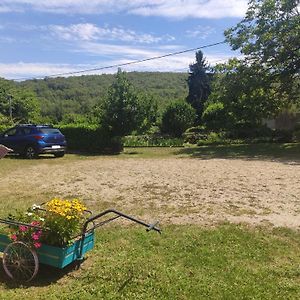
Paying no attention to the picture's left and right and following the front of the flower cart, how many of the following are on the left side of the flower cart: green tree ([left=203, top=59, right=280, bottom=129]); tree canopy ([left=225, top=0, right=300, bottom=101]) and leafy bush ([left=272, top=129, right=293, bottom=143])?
3

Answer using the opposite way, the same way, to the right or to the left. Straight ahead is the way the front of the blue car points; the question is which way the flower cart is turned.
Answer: the opposite way

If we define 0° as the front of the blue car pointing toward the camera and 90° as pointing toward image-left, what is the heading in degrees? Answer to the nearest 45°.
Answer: approximately 135°

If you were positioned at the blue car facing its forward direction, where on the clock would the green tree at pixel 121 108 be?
The green tree is roughly at 4 o'clock from the blue car.

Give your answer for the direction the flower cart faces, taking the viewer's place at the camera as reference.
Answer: facing the viewer and to the right of the viewer

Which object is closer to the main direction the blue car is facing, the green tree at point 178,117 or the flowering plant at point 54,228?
the green tree

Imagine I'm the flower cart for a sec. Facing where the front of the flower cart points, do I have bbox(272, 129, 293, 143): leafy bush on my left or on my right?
on my left

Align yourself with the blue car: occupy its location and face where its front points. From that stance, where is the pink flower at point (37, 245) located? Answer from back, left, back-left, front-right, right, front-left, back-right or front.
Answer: back-left

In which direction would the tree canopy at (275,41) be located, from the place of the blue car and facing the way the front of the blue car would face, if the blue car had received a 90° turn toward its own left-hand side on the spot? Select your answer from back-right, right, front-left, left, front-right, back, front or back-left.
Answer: back-left
